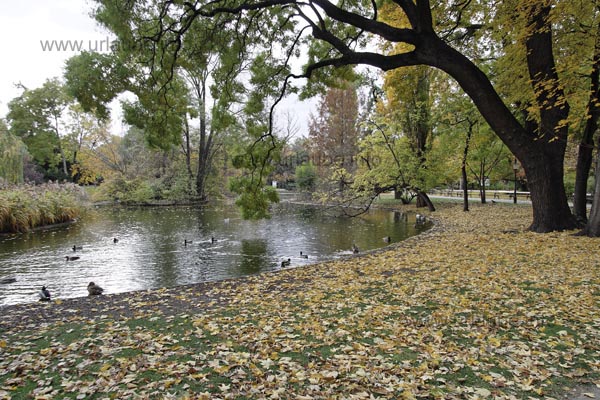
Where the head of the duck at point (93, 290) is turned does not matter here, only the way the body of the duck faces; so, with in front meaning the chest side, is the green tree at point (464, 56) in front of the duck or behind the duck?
behind

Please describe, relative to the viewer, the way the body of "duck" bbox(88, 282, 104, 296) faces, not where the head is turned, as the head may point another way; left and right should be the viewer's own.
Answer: facing to the left of the viewer

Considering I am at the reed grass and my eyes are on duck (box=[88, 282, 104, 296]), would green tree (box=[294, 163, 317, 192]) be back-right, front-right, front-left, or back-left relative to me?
back-left

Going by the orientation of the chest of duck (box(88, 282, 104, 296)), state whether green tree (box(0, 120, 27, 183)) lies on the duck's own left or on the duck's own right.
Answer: on the duck's own right

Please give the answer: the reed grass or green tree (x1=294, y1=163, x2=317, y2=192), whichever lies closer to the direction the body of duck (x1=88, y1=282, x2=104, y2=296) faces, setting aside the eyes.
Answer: the reed grass

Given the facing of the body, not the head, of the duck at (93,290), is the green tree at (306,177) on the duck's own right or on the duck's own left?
on the duck's own right

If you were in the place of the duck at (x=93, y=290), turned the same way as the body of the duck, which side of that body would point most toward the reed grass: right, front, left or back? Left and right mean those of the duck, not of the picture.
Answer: right

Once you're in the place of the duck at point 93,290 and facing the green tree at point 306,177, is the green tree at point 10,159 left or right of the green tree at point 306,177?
left

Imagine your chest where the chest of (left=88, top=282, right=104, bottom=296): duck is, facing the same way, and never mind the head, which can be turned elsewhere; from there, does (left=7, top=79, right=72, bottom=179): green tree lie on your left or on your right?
on your right
